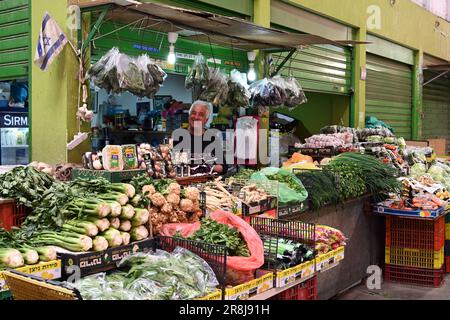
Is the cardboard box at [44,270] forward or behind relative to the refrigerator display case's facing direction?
forward

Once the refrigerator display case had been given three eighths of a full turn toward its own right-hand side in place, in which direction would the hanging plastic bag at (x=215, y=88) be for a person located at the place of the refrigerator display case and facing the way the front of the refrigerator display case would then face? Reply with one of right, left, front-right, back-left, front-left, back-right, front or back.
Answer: back

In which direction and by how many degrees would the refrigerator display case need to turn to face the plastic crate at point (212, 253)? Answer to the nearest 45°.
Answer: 0° — it already faces it

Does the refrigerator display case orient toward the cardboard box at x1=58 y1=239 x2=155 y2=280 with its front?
yes

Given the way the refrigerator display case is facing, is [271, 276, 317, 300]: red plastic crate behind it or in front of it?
in front

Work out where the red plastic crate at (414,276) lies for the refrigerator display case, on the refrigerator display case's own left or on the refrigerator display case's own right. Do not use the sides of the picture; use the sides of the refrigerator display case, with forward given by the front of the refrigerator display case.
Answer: on the refrigerator display case's own left

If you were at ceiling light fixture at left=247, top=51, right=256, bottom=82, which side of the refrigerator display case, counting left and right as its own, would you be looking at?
left

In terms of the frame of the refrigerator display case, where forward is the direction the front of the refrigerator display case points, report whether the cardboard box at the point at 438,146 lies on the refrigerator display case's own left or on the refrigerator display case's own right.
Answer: on the refrigerator display case's own left

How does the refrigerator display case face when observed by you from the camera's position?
facing the viewer

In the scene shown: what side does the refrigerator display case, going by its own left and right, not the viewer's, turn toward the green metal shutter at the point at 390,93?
left

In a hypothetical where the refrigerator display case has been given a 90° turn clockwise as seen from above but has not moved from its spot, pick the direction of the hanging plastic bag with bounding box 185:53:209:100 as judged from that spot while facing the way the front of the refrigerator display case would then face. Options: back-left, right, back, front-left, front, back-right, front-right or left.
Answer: back-left

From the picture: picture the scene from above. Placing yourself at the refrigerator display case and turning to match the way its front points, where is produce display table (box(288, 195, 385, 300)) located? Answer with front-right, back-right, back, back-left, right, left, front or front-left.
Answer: front-left
